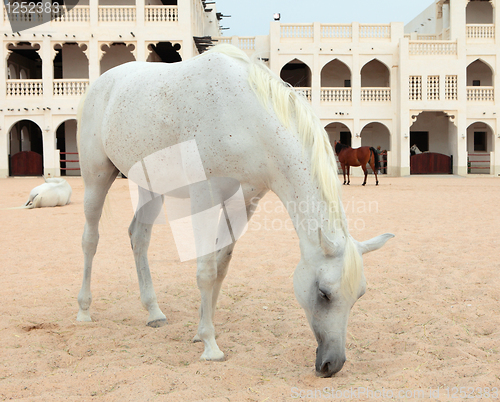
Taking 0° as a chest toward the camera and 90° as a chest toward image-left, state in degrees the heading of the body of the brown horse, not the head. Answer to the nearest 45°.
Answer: approximately 135°

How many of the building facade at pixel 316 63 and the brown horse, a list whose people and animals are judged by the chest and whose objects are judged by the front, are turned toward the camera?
1

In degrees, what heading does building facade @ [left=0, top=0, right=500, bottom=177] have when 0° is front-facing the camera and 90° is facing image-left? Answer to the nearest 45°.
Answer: approximately 0°

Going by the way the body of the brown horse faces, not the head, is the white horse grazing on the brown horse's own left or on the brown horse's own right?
on the brown horse's own left

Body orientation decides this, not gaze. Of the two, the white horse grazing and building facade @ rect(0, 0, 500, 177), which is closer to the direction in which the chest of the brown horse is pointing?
the building facade

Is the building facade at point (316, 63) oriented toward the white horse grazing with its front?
yes

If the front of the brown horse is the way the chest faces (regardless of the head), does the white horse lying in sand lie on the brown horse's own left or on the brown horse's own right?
on the brown horse's own left

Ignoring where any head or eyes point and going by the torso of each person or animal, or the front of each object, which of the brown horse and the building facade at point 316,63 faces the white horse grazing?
the building facade

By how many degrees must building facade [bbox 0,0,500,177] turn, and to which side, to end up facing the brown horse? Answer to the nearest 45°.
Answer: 0° — it already faces it
